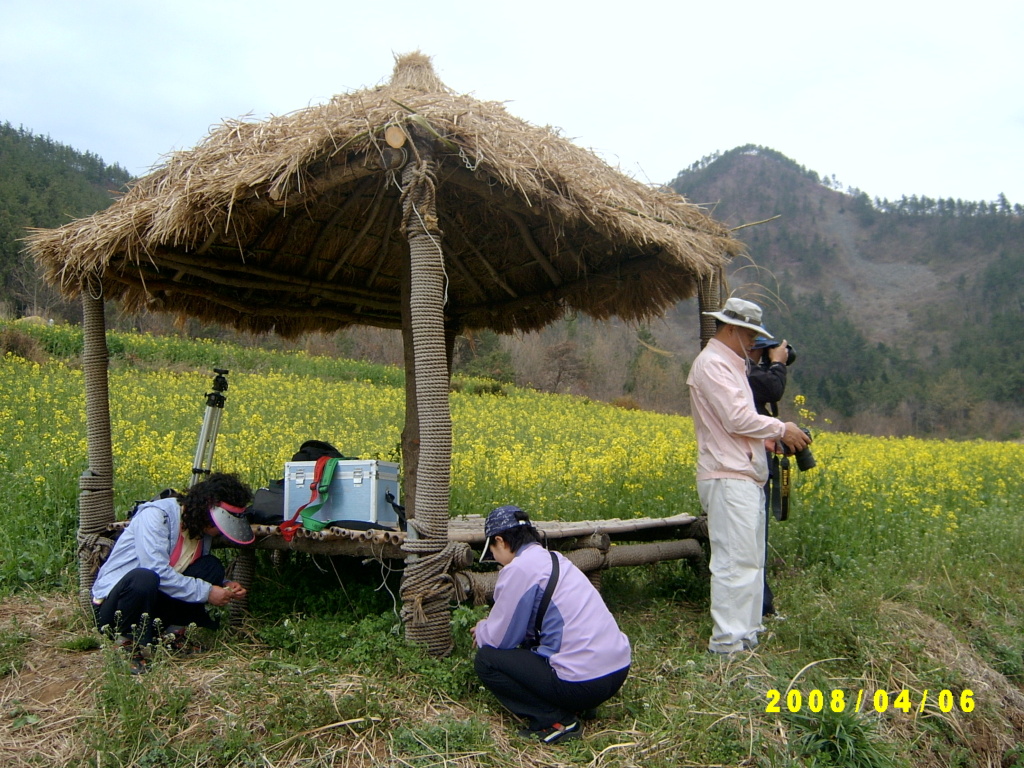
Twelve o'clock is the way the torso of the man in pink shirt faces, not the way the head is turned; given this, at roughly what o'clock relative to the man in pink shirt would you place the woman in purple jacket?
The woman in purple jacket is roughly at 4 o'clock from the man in pink shirt.

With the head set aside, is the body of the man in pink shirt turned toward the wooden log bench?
no

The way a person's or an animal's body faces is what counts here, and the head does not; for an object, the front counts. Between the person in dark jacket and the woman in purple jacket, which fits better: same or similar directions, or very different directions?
very different directions

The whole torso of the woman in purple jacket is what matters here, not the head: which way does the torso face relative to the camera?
to the viewer's left

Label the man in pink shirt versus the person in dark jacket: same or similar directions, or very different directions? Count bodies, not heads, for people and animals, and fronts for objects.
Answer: same or similar directions

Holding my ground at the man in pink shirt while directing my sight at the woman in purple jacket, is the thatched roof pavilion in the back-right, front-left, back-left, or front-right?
front-right

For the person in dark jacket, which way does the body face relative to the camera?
to the viewer's right

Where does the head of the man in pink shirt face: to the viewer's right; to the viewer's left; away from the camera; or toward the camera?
to the viewer's right

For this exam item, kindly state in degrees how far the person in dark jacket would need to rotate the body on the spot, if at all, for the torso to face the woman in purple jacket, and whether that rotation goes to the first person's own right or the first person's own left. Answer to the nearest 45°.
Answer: approximately 135° to the first person's own right

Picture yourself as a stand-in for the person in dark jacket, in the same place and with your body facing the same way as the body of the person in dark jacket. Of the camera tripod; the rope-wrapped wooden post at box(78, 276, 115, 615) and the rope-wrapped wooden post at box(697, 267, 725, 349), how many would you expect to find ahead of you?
0

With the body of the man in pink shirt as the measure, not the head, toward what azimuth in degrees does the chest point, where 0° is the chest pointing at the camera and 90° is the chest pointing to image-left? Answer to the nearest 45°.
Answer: approximately 270°

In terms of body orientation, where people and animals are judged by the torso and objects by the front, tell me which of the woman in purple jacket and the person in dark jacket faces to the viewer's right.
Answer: the person in dark jacket

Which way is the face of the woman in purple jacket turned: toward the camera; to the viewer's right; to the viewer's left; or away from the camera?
to the viewer's left

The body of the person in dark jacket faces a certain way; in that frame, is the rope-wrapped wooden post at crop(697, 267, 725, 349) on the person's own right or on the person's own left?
on the person's own left
